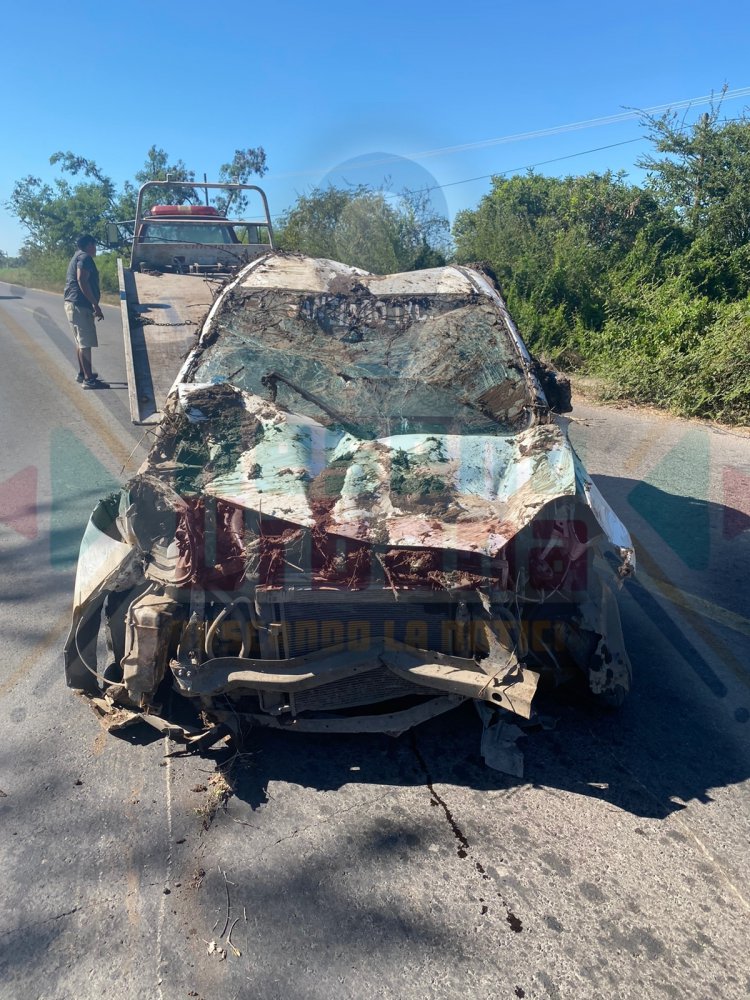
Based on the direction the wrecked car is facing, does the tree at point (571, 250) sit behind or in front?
behind

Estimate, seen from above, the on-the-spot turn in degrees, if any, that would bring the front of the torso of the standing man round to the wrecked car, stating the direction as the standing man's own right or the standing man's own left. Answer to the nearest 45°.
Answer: approximately 90° to the standing man's own right

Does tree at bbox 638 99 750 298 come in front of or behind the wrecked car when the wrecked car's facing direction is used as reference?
behind

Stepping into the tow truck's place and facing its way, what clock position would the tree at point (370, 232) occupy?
The tree is roughly at 1 o'clock from the tow truck.

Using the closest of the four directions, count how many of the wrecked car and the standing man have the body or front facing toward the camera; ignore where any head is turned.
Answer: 1

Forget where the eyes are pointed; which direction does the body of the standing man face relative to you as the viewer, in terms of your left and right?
facing to the right of the viewer

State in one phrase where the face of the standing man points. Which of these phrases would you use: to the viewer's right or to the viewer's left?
to the viewer's right

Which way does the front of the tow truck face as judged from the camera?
facing away from the viewer

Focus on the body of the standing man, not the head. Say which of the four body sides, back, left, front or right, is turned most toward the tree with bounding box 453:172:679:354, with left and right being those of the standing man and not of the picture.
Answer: front

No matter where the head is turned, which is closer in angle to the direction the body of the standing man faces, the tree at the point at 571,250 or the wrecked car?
the tree

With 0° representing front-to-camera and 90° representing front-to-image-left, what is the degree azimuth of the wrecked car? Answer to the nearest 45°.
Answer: approximately 0°

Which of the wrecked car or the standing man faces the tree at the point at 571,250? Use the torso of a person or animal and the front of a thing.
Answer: the standing man

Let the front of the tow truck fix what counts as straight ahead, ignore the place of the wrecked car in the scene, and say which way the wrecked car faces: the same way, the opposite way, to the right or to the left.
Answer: the opposite way

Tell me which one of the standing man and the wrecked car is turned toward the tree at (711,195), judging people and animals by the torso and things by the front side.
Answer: the standing man

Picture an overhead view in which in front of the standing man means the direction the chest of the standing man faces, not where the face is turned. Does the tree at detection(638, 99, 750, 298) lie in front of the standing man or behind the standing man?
in front
